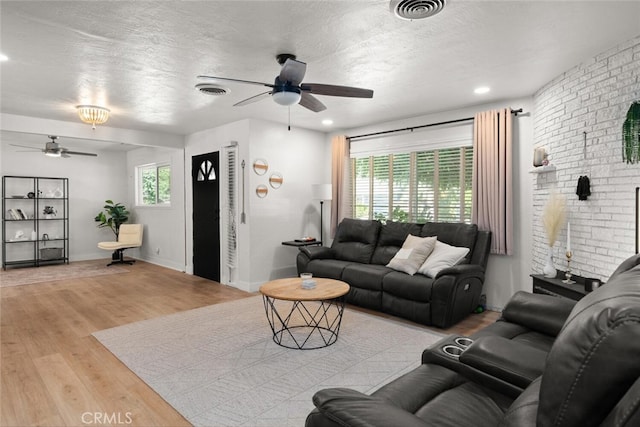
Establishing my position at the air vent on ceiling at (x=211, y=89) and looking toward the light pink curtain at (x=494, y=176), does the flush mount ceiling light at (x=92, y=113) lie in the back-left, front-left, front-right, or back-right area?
back-left

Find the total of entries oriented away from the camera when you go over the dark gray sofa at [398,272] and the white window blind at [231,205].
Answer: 0

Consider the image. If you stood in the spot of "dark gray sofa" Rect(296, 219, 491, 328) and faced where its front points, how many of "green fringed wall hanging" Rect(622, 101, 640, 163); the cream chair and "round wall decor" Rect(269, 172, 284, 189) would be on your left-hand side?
1

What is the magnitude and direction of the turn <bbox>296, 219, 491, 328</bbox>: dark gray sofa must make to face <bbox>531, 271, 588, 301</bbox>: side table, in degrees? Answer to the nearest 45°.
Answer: approximately 90° to its left

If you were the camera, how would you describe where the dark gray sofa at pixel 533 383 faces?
facing away from the viewer and to the left of the viewer

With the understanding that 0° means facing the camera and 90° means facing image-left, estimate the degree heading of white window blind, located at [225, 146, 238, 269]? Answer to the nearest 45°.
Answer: approximately 45°

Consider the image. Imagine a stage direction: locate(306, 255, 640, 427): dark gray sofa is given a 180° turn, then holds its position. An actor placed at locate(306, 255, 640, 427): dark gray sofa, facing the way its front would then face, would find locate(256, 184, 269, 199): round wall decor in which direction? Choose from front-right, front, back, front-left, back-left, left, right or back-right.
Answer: back

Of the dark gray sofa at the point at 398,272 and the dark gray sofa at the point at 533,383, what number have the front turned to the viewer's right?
0

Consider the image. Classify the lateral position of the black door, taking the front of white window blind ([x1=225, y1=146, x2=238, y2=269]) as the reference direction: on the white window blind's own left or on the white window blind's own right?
on the white window blind's own right

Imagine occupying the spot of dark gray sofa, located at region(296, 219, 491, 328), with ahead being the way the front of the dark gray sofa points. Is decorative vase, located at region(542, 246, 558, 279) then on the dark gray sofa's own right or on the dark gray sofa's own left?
on the dark gray sofa's own left

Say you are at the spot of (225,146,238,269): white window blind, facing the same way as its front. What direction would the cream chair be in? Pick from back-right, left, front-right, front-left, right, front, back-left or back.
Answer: right

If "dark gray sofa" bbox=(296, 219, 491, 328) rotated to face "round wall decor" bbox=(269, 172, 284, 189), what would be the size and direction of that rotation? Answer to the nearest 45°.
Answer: approximately 90° to its right

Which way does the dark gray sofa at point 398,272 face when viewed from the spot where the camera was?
facing the viewer and to the left of the viewer

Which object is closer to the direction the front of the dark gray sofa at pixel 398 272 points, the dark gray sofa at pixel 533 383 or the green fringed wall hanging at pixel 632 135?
the dark gray sofa

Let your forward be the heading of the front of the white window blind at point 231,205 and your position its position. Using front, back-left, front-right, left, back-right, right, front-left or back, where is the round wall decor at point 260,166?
left

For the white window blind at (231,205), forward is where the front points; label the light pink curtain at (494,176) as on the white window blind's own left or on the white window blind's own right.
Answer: on the white window blind's own left

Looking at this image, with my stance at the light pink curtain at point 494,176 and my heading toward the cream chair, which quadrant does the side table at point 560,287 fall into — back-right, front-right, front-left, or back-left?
back-left

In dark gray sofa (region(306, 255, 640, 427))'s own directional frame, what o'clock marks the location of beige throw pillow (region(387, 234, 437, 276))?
The beige throw pillow is roughly at 1 o'clock from the dark gray sofa.

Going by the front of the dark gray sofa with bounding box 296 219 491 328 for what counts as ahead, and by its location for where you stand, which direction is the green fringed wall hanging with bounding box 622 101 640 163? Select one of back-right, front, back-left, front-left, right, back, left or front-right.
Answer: left
